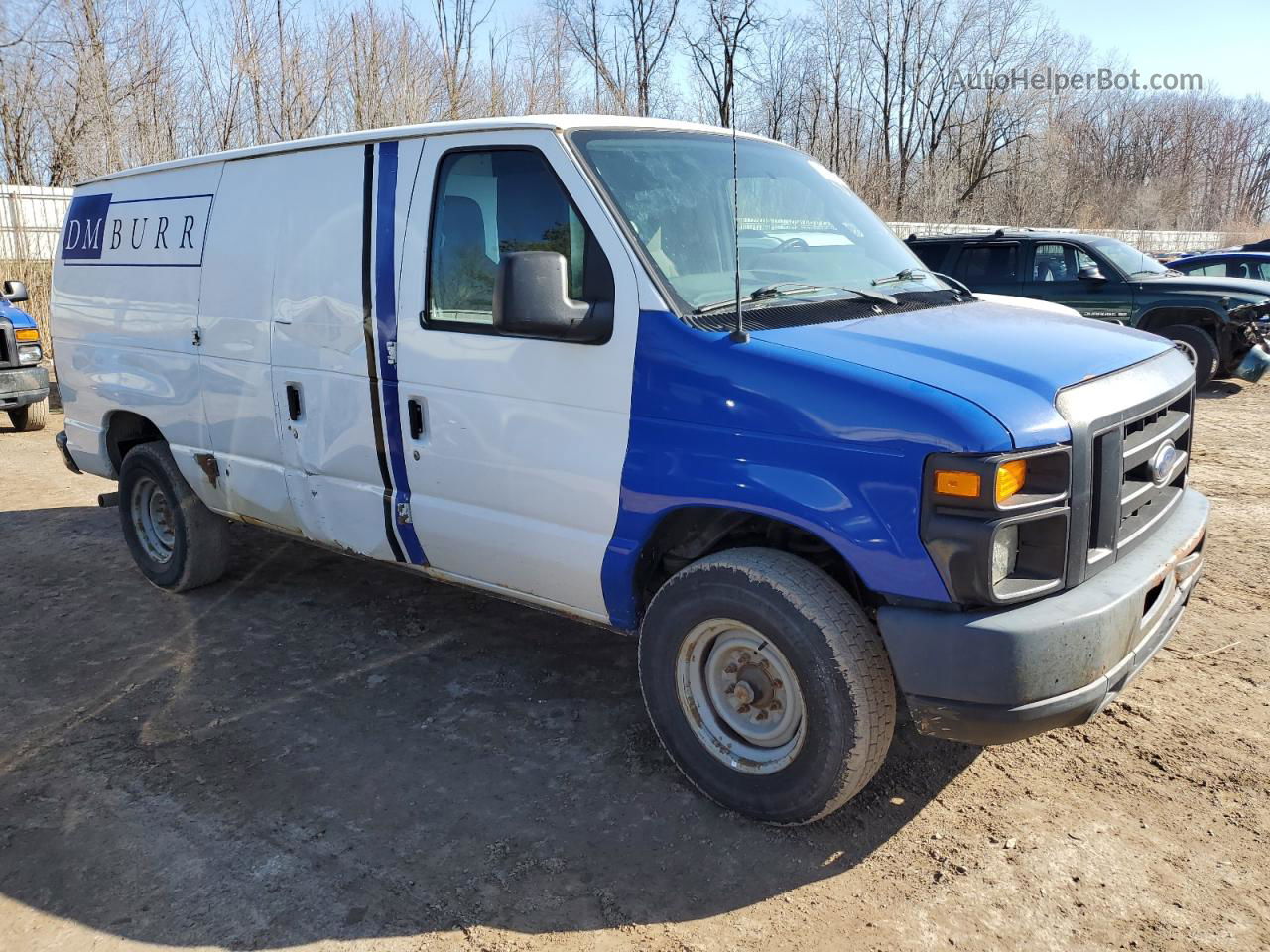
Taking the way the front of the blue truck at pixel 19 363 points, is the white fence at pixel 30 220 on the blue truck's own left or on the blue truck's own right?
on the blue truck's own left

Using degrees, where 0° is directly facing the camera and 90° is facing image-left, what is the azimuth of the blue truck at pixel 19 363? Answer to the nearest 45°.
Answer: approximately 315°

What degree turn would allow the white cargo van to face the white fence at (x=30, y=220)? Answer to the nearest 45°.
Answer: approximately 180°

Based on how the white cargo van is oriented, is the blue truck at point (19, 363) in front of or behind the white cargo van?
behind

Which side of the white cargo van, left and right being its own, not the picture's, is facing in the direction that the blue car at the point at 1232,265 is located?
left
